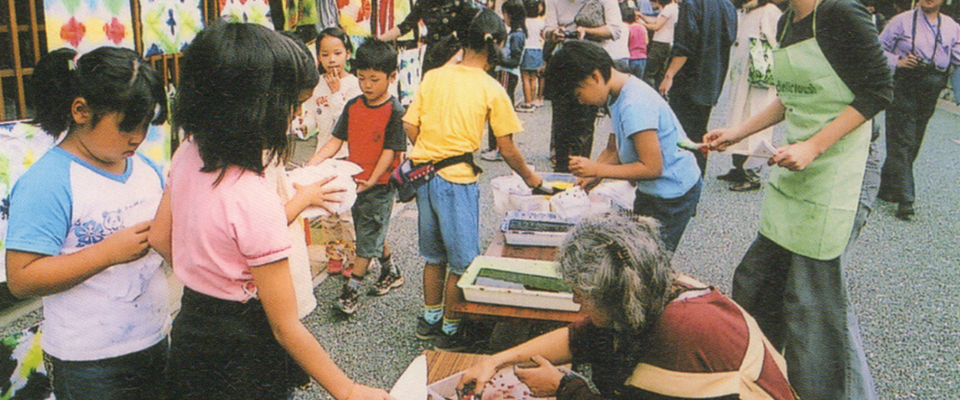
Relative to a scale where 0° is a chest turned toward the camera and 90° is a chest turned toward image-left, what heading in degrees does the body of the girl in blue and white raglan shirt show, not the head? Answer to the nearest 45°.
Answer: approximately 315°

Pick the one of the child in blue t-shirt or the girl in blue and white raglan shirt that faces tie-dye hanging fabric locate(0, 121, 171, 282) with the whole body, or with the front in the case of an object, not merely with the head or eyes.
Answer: the child in blue t-shirt

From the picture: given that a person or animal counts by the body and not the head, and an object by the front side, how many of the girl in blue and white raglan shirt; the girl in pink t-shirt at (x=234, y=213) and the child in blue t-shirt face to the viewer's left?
1

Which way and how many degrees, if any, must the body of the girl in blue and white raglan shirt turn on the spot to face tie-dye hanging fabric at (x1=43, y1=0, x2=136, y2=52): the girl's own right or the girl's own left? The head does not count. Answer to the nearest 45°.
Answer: approximately 135° to the girl's own left

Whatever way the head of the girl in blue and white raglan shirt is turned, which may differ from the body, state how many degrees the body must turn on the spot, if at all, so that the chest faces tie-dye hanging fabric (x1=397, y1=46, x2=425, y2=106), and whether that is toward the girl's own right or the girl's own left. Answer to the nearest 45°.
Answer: approximately 90° to the girl's own left

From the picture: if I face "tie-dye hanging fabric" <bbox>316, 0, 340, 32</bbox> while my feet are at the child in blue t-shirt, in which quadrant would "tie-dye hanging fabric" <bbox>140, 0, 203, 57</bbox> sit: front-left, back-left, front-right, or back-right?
front-left

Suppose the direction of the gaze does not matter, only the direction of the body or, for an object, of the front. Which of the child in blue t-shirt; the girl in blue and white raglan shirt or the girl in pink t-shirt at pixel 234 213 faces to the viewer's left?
the child in blue t-shirt

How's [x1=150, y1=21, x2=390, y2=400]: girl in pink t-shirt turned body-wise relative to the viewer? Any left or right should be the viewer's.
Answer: facing away from the viewer and to the right of the viewer

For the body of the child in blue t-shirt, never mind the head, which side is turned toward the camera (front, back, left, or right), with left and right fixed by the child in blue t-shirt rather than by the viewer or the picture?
left

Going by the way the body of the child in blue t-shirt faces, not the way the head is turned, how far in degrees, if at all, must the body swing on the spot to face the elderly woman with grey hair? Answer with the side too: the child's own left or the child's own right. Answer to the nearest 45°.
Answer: approximately 90° to the child's own left

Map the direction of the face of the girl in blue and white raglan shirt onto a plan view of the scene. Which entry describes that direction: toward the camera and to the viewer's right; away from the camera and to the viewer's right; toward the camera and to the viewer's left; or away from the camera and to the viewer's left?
toward the camera and to the viewer's right

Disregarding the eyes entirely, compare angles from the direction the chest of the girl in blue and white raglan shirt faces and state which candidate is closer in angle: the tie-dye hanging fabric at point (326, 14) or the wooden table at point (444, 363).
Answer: the wooden table

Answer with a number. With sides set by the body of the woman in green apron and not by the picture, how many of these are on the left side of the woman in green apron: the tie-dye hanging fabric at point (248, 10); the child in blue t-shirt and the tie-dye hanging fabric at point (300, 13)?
0
